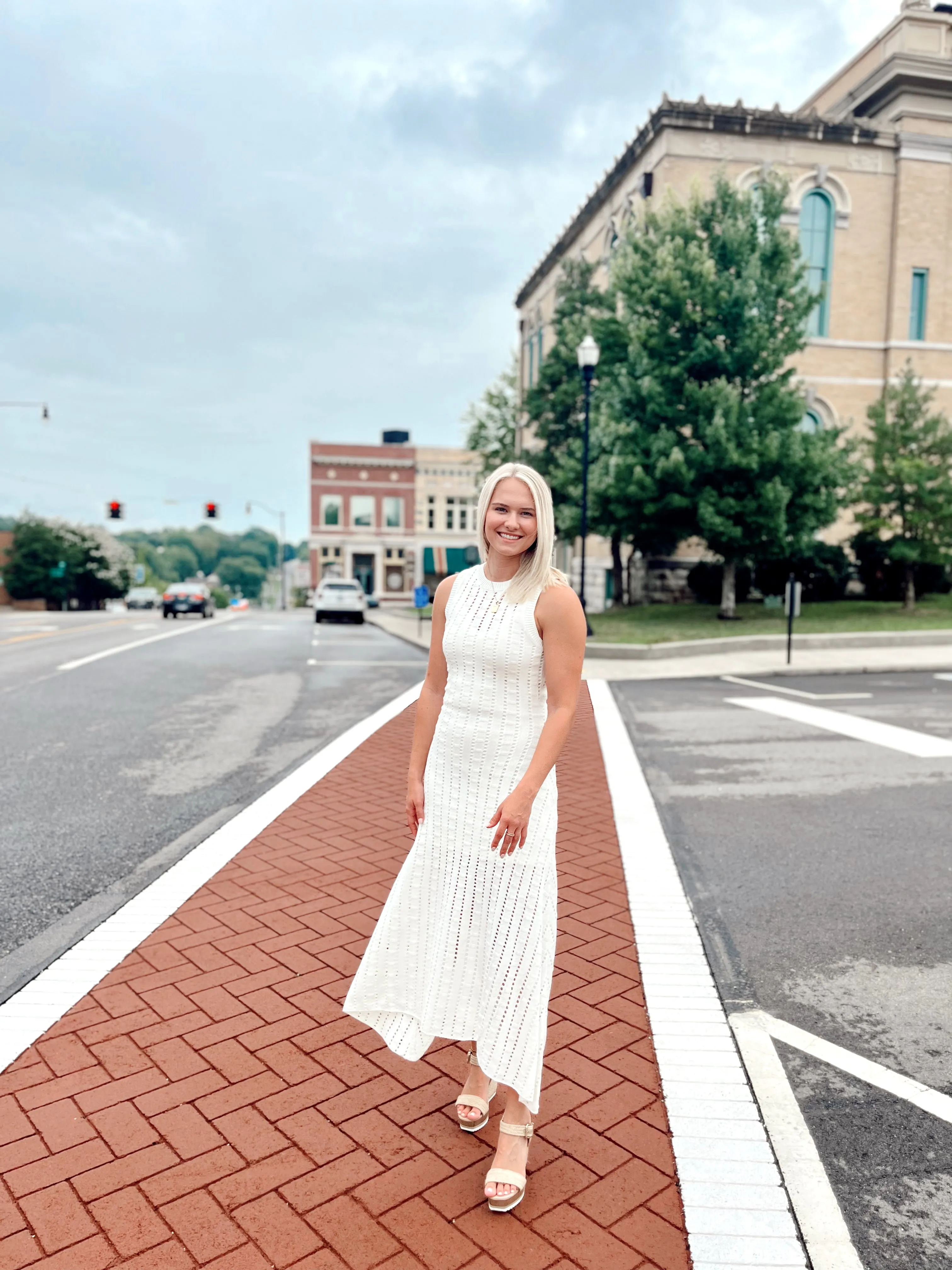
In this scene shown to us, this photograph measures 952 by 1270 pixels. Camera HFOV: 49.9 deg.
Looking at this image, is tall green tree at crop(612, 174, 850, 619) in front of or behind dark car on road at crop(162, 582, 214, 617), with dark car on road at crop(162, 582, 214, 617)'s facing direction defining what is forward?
behind

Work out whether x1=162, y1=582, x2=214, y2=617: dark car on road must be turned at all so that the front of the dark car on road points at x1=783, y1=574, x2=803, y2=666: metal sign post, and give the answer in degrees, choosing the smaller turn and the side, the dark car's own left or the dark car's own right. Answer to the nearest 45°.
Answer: approximately 180°

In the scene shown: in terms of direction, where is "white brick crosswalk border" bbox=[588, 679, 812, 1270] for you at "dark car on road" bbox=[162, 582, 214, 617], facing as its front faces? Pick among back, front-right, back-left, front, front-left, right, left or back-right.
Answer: back

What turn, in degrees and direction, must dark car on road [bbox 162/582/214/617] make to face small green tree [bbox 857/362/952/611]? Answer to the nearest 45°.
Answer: approximately 135° to its right

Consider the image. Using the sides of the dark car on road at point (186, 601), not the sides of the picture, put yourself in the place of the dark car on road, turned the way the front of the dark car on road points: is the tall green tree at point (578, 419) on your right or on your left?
on your right

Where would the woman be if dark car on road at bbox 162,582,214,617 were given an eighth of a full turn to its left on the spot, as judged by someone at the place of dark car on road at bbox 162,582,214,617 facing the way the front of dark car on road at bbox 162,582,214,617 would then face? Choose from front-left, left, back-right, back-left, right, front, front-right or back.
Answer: back-left

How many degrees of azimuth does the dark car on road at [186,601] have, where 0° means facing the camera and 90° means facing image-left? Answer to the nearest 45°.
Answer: approximately 180°
